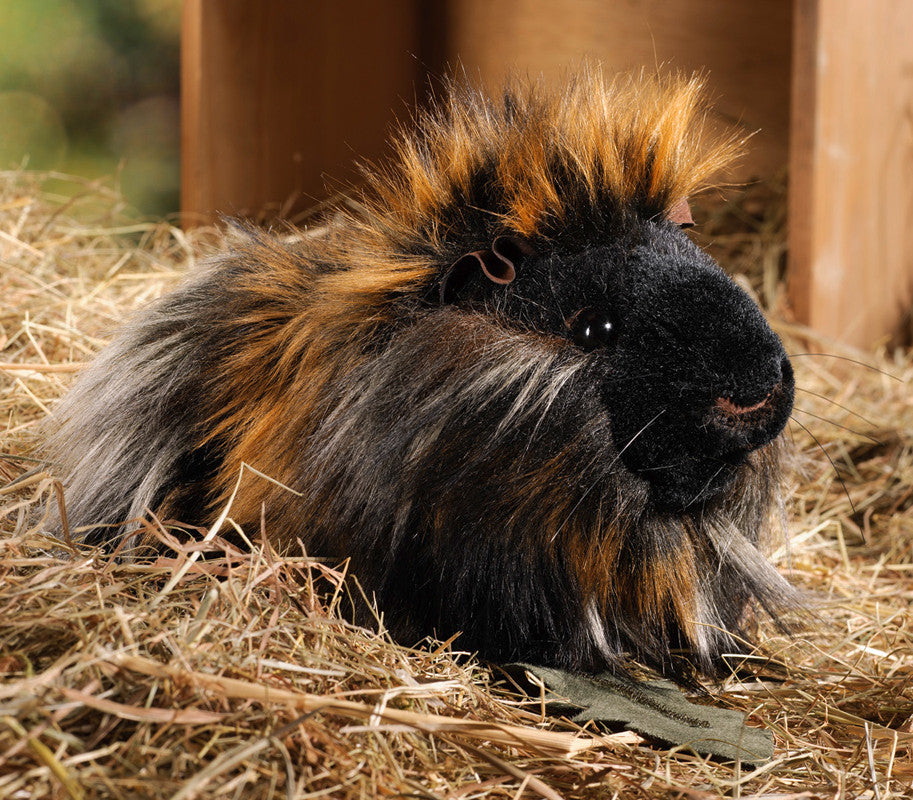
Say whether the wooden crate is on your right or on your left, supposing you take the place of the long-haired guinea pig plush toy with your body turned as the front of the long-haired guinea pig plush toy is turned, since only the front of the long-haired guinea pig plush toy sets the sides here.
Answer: on your left

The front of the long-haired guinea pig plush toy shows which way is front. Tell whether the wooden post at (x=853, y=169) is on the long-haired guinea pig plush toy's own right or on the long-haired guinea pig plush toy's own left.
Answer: on the long-haired guinea pig plush toy's own left

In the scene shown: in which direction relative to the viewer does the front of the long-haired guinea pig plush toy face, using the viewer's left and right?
facing the viewer and to the right of the viewer
